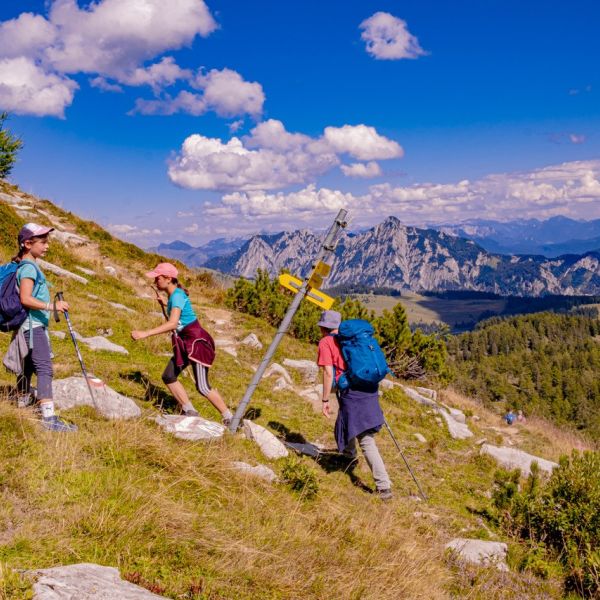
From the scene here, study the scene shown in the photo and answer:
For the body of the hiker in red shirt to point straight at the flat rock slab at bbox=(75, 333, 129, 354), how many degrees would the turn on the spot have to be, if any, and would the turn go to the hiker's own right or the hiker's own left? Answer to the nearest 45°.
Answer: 0° — they already face it

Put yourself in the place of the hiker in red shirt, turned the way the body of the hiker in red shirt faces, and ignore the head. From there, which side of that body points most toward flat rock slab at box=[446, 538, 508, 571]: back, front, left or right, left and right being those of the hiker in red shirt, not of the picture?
back

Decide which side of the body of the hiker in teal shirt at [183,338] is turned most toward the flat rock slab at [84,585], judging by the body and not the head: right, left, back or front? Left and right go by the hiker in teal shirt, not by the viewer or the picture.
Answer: left

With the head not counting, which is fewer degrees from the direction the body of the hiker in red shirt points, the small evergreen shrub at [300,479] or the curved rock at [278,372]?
the curved rock

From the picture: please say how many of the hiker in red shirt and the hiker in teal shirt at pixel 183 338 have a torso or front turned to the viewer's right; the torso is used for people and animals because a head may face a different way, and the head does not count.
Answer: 0

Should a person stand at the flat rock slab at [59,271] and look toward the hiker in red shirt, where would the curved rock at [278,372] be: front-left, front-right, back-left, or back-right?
front-left

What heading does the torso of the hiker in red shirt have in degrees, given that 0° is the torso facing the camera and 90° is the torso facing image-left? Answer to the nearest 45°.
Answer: approximately 135°

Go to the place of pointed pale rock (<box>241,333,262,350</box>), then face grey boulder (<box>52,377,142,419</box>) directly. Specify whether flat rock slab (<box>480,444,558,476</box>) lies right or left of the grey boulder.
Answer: left

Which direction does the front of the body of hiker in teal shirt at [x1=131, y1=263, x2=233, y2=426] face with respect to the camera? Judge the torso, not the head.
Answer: to the viewer's left
